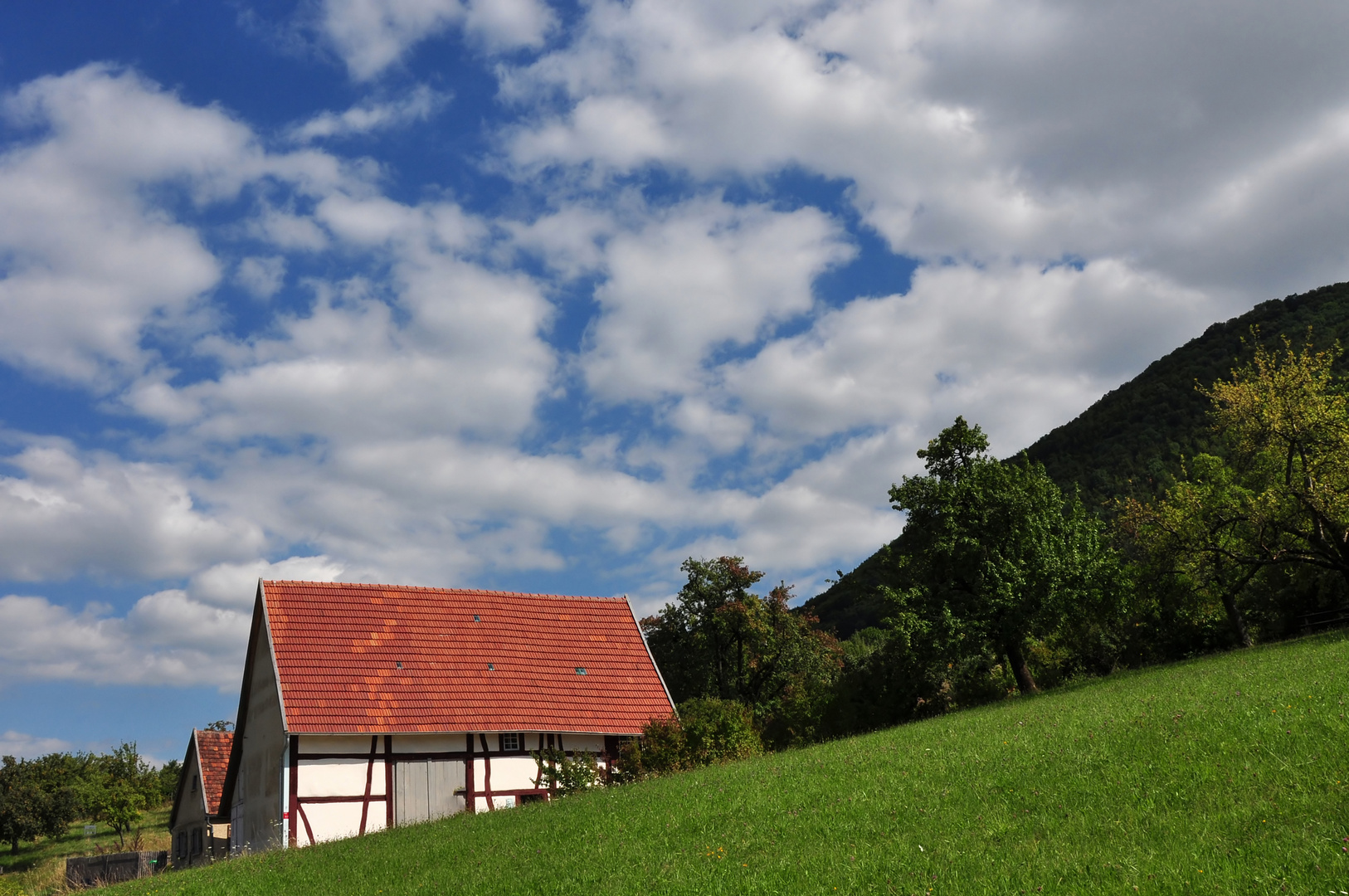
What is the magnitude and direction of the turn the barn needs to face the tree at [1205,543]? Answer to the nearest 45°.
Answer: approximately 90° to its left

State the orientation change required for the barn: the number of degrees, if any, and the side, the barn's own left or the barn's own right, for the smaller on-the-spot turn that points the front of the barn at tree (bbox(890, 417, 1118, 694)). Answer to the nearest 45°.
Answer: approximately 90° to the barn's own left

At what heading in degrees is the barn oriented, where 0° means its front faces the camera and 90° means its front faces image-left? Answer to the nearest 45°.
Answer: approximately 0°

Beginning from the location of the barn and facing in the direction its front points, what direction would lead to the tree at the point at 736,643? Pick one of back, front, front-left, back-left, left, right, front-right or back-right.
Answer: back-left

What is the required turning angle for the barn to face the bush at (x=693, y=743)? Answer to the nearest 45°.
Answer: approximately 45° to its left

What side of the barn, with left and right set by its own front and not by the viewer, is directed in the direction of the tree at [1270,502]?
left
